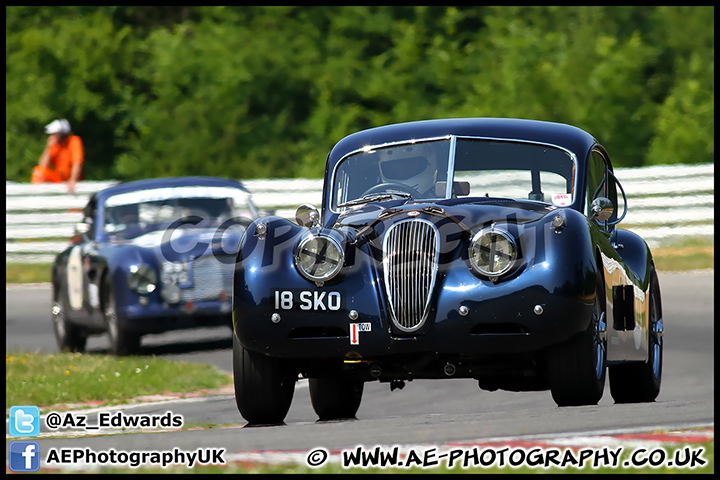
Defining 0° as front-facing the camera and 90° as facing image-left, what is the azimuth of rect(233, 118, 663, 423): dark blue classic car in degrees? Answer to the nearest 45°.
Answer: approximately 0°

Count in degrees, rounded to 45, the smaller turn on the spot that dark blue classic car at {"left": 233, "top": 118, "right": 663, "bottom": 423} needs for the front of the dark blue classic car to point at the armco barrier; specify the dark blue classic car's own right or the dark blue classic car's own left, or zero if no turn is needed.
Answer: approximately 180°
